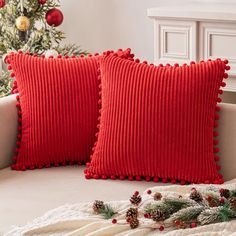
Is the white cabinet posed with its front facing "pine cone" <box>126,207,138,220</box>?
yes

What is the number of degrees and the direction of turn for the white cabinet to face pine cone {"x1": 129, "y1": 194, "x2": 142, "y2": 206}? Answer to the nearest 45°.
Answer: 0° — it already faces it

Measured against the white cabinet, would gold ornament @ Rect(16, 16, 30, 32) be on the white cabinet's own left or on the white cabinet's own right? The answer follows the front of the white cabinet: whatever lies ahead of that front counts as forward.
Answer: on the white cabinet's own right

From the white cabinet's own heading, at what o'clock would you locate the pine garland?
The pine garland is roughly at 12 o'clock from the white cabinet.

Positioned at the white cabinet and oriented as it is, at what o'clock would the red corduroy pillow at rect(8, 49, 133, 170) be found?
The red corduroy pillow is roughly at 1 o'clock from the white cabinet.

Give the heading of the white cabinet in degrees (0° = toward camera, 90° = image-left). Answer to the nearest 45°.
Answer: approximately 0°

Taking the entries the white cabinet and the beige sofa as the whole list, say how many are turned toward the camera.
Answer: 2

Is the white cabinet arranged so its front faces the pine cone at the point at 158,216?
yes

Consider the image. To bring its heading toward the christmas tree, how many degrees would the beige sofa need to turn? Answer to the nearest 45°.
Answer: approximately 180°

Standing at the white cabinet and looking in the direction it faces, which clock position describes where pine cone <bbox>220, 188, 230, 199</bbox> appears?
The pine cone is roughly at 12 o'clock from the white cabinet.
